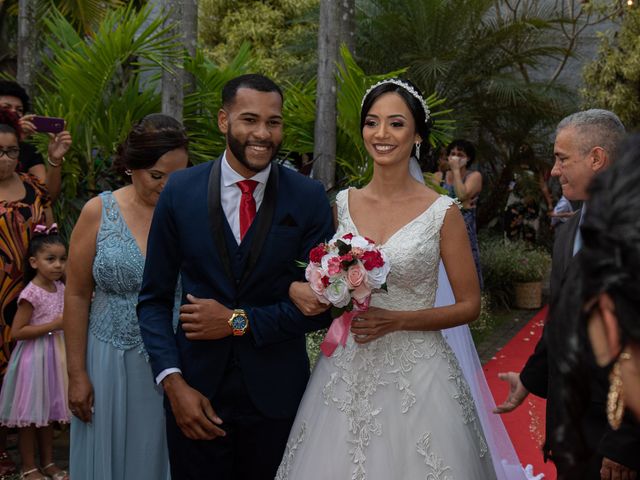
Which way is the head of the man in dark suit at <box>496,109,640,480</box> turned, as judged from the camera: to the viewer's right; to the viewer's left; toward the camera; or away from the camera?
to the viewer's left

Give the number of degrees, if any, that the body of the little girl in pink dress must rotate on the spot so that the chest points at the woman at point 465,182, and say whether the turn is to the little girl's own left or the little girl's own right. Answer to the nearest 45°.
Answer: approximately 90° to the little girl's own left

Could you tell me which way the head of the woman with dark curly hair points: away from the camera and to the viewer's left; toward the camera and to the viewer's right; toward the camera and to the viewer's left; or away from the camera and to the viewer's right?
away from the camera and to the viewer's left

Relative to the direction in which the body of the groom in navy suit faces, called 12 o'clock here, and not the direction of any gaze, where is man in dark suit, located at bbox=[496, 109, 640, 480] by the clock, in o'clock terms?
The man in dark suit is roughly at 9 o'clock from the groom in navy suit.

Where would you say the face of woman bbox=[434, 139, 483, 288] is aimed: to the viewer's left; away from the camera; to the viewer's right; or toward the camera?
toward the camera

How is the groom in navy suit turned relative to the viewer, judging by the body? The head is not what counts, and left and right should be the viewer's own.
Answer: facing the viewer

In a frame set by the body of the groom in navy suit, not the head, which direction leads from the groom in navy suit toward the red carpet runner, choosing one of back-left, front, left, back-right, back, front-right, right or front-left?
back-left

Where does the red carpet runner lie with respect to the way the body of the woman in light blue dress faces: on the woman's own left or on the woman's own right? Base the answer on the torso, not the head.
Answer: on the woman's own left

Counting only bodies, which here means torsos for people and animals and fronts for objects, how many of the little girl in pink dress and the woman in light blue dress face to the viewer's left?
0

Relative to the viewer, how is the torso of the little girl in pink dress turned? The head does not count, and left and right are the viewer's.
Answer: facing the viewer and to the right of the viewer

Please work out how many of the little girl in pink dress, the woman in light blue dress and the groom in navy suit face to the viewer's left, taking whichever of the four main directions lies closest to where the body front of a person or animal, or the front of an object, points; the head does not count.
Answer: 0
